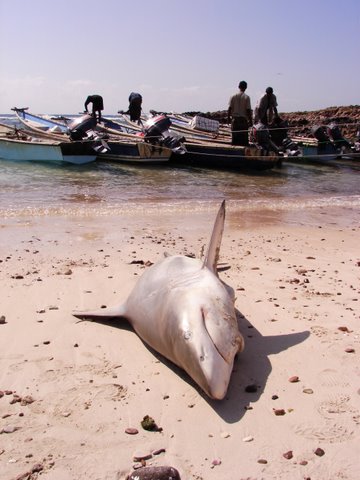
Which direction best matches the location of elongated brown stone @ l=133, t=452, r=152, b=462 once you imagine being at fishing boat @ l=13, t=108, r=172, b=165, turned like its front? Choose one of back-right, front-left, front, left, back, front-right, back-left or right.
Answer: back-left

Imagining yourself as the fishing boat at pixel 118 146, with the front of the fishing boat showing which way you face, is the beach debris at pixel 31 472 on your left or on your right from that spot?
on your left

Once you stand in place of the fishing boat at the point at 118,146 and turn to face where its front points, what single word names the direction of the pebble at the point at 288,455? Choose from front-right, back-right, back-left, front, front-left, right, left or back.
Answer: back-left

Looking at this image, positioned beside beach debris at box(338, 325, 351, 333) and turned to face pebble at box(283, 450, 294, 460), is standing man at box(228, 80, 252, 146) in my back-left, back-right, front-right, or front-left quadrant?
back-right

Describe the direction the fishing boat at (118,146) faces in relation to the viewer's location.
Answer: facing away from the viewer and to the left of the viewer
